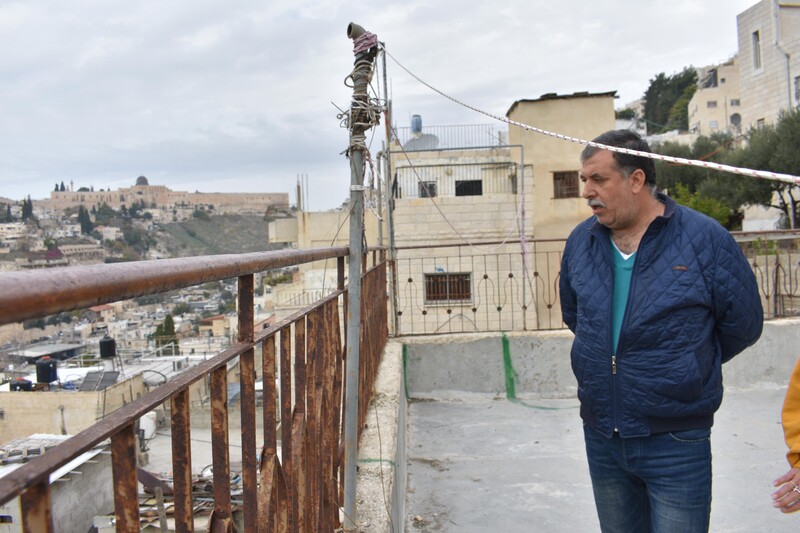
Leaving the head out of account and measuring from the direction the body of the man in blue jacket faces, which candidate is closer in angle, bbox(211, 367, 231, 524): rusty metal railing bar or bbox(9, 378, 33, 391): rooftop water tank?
the rusty metal railing bar

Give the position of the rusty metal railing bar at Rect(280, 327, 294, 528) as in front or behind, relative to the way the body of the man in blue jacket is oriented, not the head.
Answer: in front

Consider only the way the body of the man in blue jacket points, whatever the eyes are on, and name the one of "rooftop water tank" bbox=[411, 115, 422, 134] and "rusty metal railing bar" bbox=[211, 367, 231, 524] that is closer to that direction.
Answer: the rusty metal railing bar

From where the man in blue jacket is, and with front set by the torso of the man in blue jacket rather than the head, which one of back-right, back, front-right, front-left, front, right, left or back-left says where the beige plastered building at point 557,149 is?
back-right

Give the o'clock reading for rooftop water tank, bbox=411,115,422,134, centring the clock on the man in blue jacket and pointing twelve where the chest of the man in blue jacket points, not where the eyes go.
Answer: The rooftop water tank is roughly at 4 o'clock from the man in blue jacket.

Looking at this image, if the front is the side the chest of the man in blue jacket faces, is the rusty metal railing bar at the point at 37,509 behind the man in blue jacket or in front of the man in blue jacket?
in front

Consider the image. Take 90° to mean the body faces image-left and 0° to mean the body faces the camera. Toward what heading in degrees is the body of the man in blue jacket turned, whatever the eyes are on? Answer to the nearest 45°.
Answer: approximately 45°

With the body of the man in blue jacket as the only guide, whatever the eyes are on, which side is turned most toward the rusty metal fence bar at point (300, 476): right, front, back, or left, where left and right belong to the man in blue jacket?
front
